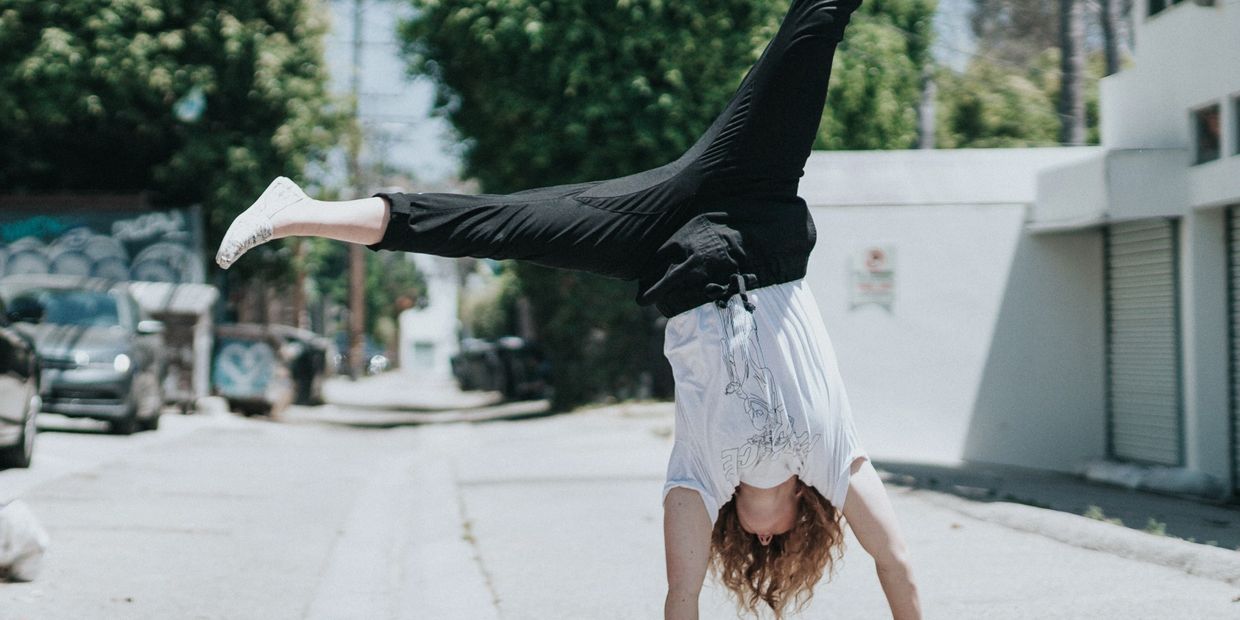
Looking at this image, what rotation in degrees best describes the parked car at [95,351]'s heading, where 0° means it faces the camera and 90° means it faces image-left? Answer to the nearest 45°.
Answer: approximately 45°

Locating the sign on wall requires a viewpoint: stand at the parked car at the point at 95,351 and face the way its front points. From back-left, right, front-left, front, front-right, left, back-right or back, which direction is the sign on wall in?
left

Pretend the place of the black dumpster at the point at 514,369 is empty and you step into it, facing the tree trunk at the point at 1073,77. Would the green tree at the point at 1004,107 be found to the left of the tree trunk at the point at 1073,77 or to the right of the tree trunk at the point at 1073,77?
left

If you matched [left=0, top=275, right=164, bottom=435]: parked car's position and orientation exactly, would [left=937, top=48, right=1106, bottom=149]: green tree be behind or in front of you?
behind

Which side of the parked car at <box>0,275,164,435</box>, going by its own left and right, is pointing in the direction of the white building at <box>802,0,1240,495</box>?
left

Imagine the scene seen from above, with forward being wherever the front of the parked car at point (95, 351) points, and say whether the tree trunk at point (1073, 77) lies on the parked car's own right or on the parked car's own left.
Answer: on the parked car's own left

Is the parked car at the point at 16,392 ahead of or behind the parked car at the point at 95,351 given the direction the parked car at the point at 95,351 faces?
ahead

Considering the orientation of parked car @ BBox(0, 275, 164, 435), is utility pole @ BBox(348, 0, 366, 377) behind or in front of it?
behind

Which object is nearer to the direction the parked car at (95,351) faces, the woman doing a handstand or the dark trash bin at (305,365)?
the woman doing a handstand
